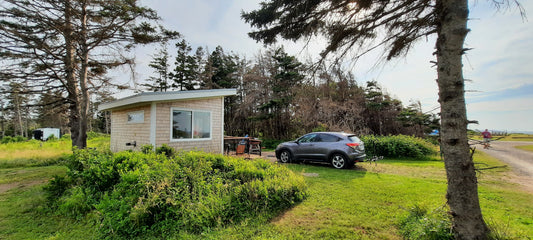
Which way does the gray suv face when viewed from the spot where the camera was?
facing away from the viewer and to the left of the viewer

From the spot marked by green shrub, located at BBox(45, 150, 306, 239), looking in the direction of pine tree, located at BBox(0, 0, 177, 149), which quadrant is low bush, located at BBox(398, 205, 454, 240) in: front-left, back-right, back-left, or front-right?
back-right

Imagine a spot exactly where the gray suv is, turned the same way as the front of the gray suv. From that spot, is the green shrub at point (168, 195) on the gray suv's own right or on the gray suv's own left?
on the gray suv's own left

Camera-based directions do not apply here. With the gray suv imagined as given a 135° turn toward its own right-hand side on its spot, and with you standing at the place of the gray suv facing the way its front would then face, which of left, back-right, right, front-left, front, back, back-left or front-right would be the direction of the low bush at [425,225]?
right

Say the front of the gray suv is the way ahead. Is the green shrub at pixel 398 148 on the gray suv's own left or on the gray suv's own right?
on the gray suv's own right
